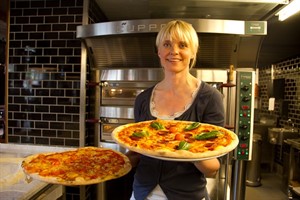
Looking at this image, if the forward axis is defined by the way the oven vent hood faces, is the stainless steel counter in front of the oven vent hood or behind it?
in front

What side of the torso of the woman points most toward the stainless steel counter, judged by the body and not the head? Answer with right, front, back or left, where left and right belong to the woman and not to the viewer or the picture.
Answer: right

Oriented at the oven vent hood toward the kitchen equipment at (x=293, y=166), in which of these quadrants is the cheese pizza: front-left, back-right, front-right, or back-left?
back-right

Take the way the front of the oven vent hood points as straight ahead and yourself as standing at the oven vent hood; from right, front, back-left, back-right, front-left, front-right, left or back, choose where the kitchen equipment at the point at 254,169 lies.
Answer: back-left

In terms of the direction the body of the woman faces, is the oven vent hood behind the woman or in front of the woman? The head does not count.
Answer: behind

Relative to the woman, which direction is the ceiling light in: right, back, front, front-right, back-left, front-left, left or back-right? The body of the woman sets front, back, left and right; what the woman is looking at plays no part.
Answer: back-left

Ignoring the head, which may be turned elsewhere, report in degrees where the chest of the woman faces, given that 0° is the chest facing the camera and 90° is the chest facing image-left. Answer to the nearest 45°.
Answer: approximately 0°

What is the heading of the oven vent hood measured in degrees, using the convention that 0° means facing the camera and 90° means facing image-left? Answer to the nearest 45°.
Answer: approximately 0°

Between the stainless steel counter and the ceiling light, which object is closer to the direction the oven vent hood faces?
the stainless steel counter

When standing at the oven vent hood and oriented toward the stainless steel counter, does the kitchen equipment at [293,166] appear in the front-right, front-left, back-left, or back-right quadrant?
back-left

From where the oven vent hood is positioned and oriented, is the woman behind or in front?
in front
